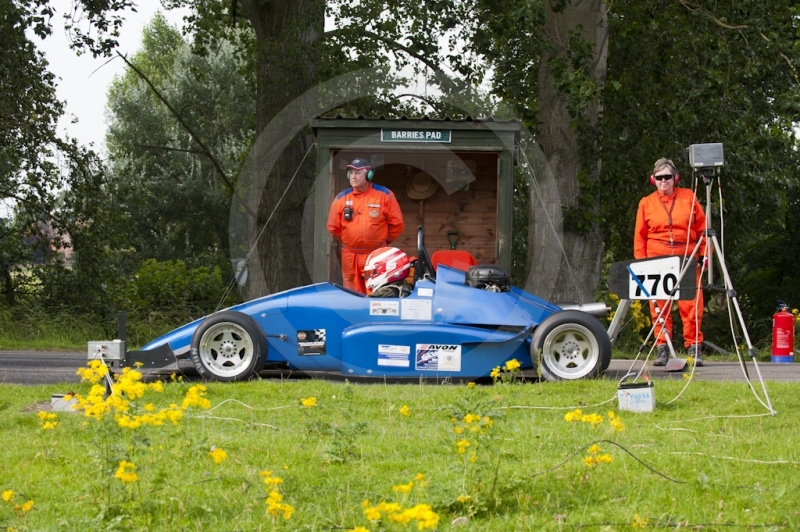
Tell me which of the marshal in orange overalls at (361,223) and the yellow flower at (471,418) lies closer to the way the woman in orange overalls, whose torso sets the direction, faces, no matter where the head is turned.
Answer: the yellow flower

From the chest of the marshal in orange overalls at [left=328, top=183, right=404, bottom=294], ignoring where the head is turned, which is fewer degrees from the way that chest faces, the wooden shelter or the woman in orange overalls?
the woman in orange overalls

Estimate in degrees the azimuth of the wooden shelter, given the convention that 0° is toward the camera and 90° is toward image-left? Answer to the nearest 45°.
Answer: approximately 0°

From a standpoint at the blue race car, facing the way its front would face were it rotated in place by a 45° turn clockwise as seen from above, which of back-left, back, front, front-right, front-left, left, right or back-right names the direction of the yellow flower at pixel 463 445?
back-left

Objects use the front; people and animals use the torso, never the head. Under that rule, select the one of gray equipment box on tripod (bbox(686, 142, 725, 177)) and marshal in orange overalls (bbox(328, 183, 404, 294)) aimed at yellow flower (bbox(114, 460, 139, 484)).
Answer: the marshal in orange overalls

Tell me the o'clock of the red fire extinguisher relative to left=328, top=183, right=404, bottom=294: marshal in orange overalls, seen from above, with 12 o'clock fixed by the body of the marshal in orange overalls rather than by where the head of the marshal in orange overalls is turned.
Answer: The red fire extinguisher is roughly at 9 o'clock from the marshal in orange overalls.

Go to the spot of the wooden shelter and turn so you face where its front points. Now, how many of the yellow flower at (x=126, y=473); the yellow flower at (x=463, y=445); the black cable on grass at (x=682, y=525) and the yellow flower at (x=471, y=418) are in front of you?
4

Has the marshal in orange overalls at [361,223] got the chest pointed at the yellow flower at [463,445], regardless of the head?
yes

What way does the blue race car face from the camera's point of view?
to the viewer's left

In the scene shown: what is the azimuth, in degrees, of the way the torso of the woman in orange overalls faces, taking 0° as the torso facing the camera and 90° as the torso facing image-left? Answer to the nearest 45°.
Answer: approximately 0°
